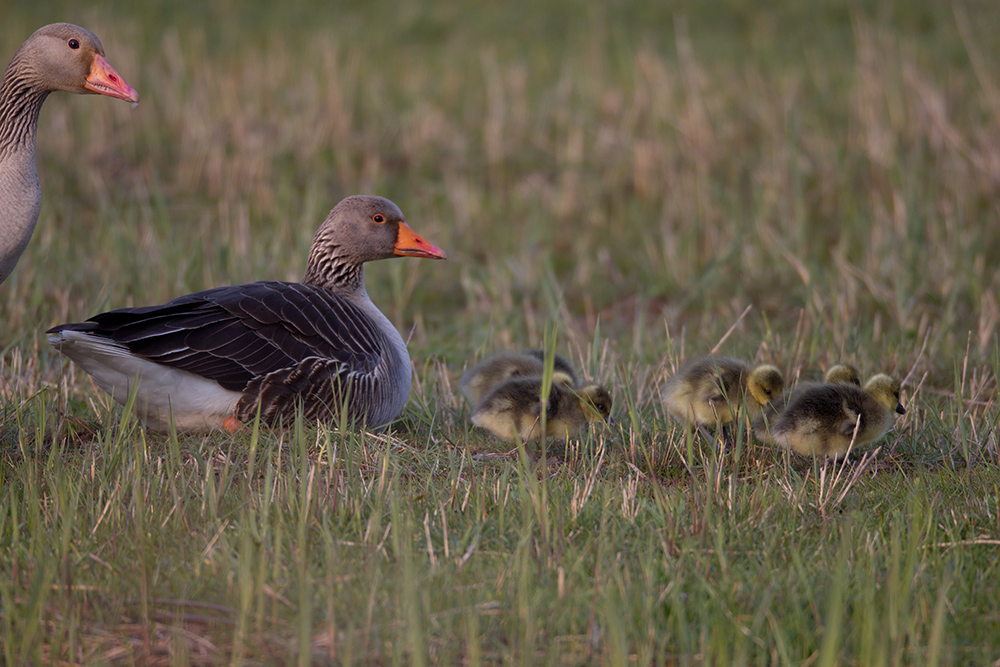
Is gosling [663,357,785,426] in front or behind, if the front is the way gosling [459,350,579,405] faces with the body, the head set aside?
in front

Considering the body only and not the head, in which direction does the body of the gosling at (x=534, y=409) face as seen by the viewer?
to the viewer's right

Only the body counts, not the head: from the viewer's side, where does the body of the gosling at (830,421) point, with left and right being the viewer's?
facing to the right of the viewer

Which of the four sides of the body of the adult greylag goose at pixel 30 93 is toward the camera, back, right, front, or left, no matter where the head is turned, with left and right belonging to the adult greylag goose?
right

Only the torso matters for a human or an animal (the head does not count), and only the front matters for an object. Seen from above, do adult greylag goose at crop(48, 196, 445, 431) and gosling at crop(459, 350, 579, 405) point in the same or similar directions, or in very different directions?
same or similar directions

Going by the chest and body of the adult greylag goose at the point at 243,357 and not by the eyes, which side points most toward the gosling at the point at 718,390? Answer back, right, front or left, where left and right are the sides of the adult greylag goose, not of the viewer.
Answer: front

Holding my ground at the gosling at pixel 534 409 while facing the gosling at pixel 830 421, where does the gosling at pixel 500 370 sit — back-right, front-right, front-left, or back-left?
back-left

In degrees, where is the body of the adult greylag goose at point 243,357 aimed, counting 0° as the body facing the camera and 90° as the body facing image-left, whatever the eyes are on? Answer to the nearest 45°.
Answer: approximately 270°

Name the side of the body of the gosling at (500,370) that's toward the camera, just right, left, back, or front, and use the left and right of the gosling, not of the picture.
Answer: right

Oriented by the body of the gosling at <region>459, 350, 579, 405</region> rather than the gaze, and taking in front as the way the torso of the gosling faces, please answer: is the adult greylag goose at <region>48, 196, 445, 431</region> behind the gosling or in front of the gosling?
behind

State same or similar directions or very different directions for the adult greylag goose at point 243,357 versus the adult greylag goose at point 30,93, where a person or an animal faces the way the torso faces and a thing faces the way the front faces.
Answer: same or similar directions

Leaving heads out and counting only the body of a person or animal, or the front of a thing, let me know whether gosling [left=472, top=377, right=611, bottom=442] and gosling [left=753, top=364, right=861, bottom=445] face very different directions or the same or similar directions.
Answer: same or similar directions

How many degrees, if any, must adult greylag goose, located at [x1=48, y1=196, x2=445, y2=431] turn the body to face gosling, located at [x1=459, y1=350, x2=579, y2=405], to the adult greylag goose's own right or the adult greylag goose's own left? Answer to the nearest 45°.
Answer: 0° — it already faces it

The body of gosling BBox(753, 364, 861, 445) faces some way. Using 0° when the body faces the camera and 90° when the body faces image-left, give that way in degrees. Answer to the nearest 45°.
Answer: approximately 270°

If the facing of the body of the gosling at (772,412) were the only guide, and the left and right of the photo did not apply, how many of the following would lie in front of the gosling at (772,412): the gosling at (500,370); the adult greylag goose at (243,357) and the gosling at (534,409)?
0
